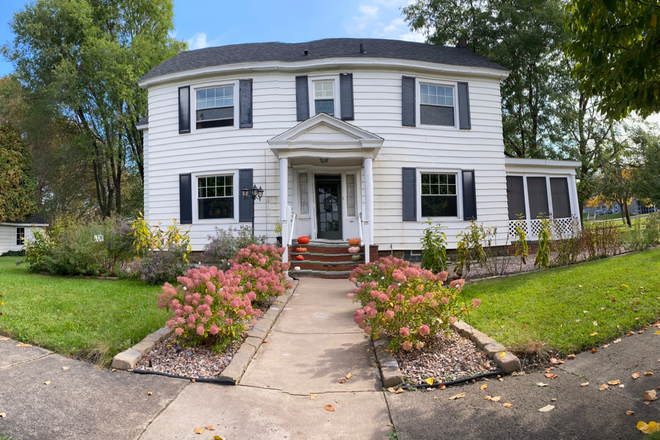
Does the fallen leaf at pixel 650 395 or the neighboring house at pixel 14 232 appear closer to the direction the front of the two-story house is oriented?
the fallen leaf

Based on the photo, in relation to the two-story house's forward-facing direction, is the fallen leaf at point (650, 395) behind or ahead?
ahead

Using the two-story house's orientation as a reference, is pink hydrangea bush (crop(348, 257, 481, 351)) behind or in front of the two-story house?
in front

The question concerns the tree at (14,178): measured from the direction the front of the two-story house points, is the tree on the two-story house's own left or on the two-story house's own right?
on the two-story house's own right

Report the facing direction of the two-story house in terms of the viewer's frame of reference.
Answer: facing the viewer

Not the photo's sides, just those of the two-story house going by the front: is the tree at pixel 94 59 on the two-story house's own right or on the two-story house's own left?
on the two-story house's own right

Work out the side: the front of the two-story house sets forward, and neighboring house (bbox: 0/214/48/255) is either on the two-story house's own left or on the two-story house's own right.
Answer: on the two-story house's own right

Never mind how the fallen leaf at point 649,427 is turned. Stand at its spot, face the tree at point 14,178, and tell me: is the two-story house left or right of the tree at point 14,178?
right

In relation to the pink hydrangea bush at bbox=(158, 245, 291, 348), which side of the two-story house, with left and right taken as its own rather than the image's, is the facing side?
front
